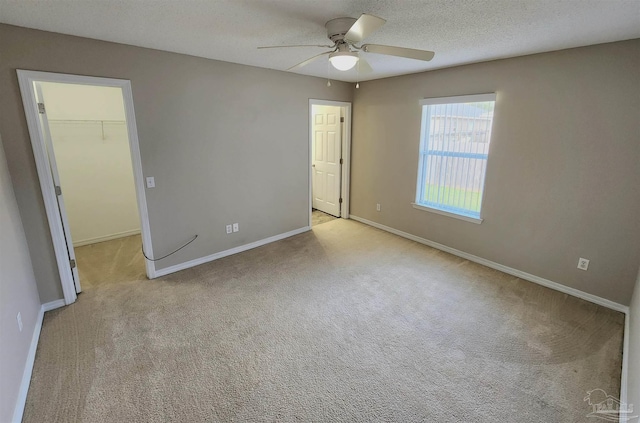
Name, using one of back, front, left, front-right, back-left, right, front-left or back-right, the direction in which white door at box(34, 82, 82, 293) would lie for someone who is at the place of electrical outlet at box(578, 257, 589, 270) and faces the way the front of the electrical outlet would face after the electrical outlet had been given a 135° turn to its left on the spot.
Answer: back

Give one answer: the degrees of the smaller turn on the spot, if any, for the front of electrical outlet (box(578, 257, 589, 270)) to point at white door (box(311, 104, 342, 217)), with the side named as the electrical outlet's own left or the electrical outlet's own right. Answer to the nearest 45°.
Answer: approximately 90° to the electrical outlet's own right

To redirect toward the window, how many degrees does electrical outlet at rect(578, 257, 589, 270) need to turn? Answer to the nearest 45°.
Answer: approximately 90° to its right

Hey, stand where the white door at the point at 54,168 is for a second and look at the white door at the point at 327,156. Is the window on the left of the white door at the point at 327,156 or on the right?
right
